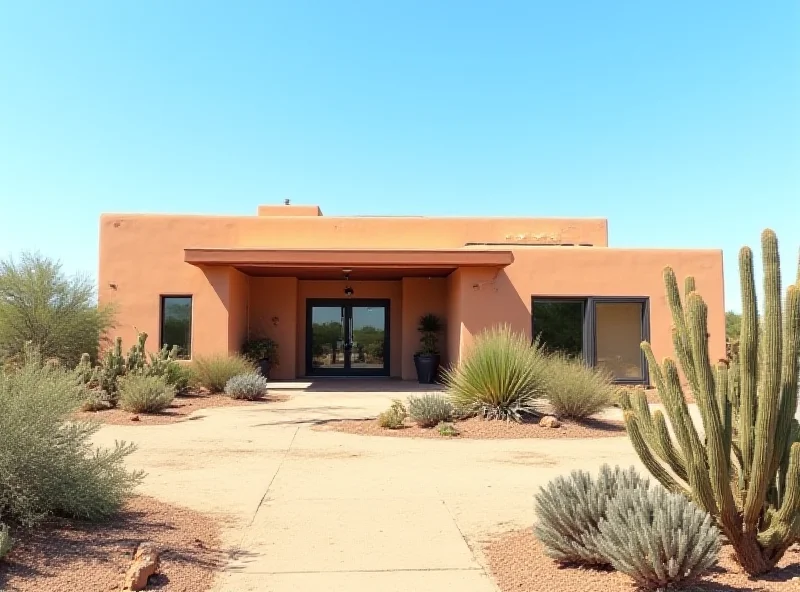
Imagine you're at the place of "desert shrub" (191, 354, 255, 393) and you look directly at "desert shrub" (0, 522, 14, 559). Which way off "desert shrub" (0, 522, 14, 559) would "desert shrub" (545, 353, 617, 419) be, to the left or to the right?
left

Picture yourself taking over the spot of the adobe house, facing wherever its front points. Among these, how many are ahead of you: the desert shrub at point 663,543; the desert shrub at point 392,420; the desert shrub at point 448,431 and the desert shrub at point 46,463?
4

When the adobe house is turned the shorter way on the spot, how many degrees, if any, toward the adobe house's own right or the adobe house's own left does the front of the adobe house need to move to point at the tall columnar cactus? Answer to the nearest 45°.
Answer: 0° — it already faces it

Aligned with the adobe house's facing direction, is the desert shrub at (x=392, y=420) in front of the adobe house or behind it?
in front

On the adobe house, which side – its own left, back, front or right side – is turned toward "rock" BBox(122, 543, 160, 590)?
front

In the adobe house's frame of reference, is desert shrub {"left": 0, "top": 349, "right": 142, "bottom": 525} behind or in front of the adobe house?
in front

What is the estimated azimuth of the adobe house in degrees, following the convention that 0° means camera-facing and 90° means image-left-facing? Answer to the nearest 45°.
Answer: approximately 0°

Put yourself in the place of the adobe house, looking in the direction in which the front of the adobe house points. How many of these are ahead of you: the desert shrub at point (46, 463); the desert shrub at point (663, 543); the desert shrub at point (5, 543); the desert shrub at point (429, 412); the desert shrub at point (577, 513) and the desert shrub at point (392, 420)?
6

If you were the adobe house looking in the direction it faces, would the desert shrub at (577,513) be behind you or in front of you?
in front

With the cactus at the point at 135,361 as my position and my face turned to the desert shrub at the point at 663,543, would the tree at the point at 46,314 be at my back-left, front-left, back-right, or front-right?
back-right

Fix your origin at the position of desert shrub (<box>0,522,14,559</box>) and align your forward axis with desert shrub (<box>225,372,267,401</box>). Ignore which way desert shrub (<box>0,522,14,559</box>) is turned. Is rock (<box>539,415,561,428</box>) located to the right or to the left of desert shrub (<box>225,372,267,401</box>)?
right

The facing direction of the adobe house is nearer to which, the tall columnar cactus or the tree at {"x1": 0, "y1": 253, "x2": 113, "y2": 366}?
the tall columnar cactus

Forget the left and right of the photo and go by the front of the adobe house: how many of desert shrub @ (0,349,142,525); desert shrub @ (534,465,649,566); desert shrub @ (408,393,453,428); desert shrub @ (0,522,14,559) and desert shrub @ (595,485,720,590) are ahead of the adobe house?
5

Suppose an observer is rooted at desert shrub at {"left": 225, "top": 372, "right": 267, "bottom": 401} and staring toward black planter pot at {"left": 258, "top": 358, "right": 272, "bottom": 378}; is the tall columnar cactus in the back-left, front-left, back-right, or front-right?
back-right
